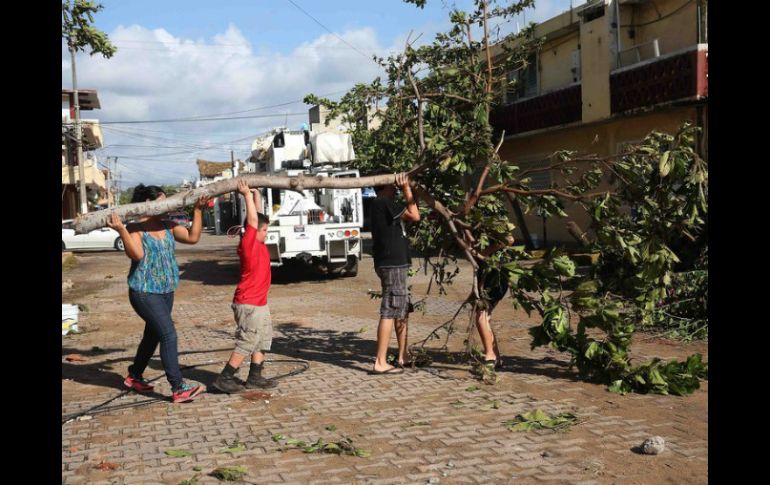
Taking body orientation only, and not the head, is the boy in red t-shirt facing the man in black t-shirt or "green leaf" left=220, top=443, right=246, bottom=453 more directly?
the man in black t-shirt

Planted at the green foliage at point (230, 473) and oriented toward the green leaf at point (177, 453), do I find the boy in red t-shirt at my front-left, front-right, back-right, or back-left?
front-right

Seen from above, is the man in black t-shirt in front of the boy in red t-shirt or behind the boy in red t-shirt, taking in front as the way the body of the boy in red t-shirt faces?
in front

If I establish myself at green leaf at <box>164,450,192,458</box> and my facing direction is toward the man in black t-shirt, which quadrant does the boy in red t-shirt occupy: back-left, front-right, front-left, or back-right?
front-left
